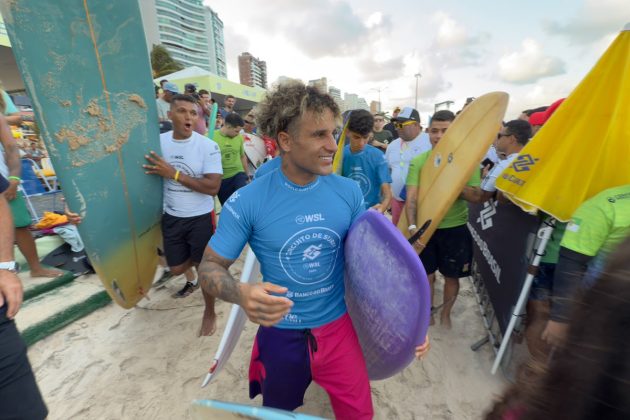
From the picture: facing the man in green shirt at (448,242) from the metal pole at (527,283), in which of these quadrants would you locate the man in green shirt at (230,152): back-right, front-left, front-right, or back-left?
front-left

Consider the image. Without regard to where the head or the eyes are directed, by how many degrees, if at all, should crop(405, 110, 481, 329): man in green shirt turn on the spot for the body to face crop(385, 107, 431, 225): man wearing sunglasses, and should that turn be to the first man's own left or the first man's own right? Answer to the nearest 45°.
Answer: approximately 135° to the first man's own right

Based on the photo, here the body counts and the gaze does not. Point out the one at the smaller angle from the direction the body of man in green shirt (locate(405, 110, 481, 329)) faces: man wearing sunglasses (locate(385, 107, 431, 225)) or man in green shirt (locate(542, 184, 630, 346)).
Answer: the man in green shirt

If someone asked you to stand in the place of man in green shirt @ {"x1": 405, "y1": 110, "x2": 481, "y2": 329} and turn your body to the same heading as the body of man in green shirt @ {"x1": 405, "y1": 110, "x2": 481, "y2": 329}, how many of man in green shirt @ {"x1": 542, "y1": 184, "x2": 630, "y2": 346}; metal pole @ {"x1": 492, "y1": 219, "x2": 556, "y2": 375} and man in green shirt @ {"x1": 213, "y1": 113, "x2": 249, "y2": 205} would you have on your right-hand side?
1

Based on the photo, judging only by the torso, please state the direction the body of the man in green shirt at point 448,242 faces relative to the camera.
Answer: toward the camera

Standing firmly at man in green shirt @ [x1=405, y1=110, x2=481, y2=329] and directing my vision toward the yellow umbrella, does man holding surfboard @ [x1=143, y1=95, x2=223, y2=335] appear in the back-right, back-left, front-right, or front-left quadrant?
back-right

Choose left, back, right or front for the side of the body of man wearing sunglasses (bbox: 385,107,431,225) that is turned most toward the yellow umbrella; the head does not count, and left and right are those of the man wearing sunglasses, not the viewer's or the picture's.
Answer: left

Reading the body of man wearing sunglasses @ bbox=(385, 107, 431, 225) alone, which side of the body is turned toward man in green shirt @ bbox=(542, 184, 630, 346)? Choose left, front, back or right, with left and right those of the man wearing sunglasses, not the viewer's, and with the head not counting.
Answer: left

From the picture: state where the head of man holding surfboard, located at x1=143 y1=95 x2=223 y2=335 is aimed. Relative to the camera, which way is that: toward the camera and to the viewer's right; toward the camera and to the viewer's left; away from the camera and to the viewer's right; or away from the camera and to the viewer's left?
toward the camera and to the viewer's right

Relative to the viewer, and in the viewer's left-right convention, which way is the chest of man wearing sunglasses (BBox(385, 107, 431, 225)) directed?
facing the viewer and to the left of the viewer

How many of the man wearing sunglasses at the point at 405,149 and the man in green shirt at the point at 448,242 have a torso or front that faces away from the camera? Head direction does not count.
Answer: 0
